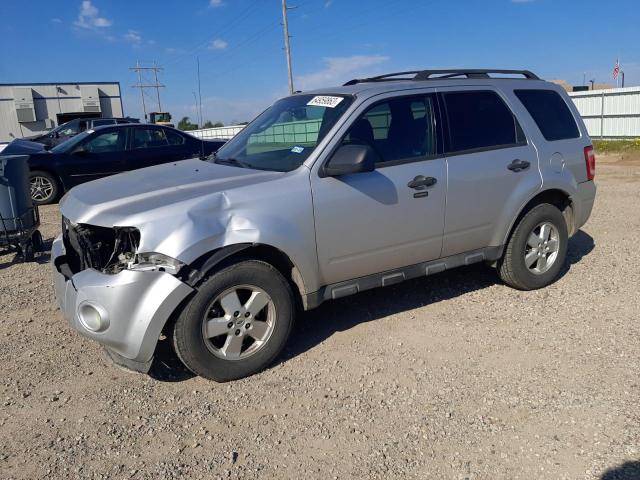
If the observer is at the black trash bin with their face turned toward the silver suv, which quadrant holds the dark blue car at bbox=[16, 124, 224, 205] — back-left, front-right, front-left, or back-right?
back-left

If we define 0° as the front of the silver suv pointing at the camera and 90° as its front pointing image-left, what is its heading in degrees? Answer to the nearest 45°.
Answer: approximately 45°

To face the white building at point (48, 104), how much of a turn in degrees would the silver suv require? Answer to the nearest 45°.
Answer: approximately 90° to its right

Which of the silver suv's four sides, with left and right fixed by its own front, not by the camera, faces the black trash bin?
right

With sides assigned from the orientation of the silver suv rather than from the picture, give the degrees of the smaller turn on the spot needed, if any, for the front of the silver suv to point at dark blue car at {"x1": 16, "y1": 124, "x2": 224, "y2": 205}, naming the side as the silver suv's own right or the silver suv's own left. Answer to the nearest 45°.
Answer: approximately 90° to the silver suv's own right
